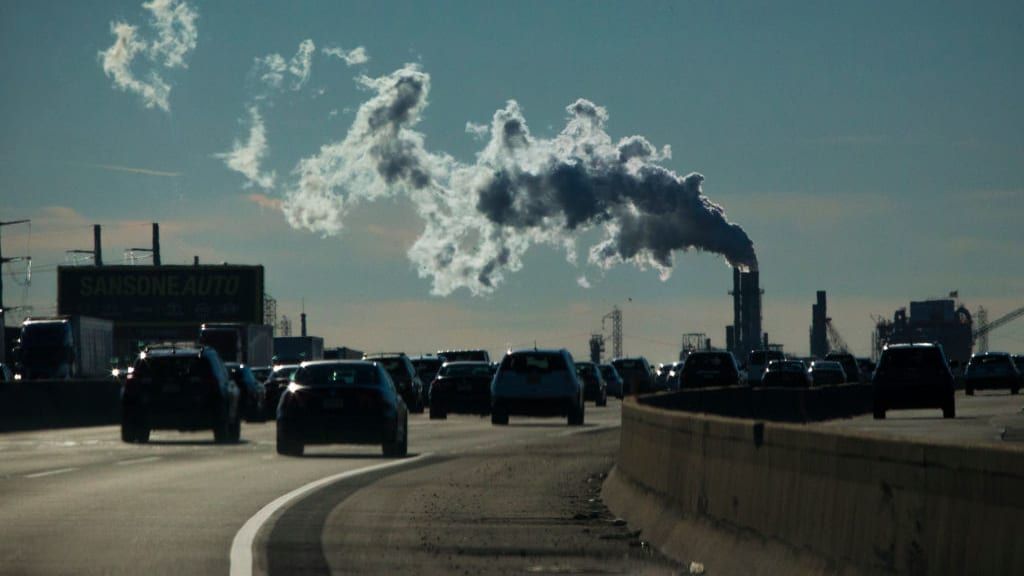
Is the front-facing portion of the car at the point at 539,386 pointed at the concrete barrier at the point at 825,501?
no

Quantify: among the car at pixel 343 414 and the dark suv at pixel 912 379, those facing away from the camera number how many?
2

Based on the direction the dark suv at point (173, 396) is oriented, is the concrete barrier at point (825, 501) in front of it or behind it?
behind

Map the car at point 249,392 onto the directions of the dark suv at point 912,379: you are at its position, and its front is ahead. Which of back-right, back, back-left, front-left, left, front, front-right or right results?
left

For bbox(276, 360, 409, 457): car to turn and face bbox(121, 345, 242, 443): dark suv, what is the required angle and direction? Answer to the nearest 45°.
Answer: approximately 45° to its left

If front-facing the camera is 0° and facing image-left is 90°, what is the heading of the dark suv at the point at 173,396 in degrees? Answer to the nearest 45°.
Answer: approximately 180°

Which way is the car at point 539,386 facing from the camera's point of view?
away from the camera

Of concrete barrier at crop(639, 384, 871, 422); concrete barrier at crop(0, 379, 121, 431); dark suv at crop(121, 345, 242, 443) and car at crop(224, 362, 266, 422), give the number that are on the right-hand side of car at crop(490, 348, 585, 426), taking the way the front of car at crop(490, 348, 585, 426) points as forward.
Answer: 1

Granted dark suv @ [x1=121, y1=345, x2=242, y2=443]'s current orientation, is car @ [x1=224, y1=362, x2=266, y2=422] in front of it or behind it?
in front

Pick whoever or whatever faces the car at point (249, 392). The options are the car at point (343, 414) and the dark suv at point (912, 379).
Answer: the car at point (343, 414)

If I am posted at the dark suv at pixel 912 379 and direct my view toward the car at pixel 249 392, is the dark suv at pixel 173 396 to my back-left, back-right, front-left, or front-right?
front-left

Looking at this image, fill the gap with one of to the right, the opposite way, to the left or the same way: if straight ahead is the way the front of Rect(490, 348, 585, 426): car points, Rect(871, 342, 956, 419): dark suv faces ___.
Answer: the same way

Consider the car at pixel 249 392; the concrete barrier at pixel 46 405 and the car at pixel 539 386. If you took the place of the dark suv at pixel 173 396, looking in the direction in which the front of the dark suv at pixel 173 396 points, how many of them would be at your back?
0

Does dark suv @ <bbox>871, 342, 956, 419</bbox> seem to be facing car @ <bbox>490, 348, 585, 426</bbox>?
no

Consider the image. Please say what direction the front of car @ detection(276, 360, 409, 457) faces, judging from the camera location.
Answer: facing away from the viewer

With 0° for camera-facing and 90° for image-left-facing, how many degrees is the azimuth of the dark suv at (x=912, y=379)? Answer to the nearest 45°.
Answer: approximately 180°

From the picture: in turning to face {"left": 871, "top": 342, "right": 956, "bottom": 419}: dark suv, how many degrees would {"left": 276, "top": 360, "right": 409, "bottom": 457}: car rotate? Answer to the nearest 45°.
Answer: approximately 45° to its right

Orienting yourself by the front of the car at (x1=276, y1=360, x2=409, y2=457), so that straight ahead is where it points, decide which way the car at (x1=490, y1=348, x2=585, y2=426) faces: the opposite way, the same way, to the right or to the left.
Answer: the same way
